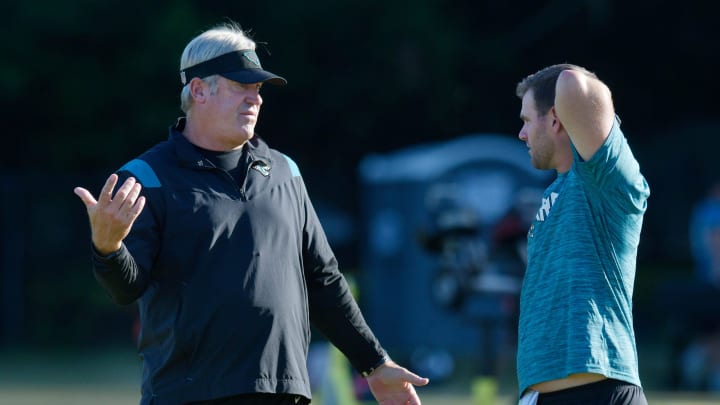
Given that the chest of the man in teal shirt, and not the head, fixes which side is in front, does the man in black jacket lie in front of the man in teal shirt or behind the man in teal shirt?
in front

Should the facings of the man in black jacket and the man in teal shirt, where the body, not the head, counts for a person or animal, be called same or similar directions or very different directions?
very different directions

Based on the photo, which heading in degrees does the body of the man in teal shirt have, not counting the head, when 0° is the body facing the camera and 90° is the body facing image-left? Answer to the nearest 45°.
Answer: approximately 90°

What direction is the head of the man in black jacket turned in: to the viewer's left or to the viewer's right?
to the viewer's right

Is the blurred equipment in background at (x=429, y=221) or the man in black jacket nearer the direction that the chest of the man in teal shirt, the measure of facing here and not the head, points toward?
the man in black jacket

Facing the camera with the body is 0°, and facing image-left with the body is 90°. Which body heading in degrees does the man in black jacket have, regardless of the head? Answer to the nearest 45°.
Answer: approximately 315°

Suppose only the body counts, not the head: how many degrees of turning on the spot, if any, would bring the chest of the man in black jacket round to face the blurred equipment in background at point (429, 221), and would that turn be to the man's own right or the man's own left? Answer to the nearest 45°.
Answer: approximately 135° to the man's own left

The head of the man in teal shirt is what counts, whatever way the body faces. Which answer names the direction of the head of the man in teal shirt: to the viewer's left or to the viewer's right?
to the viewer's left

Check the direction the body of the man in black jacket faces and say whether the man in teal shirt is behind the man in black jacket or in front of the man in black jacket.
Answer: in front

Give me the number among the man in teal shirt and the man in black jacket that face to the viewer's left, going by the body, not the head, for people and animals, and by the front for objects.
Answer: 1

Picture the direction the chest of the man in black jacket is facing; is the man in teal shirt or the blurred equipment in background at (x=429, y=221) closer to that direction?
the man in teal shirt
